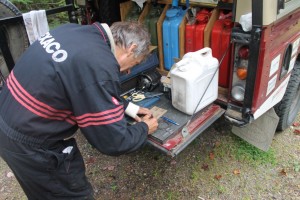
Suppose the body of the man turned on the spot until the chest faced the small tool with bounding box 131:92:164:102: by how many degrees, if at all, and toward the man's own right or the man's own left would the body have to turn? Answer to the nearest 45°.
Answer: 0° — they already face it

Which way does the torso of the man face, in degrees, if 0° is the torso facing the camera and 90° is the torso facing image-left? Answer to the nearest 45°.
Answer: approximately 225°

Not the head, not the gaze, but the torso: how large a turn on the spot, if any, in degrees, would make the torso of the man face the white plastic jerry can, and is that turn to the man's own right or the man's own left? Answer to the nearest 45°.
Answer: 0° — they already face it

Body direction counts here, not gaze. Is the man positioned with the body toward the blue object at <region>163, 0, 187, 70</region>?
yes

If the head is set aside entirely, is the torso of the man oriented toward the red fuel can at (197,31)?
yes
